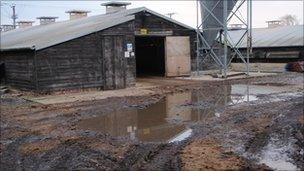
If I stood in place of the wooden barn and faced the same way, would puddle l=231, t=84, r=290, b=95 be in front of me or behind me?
in front

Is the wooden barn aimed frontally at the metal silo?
no

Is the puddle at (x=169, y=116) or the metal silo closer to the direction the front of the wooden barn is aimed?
the puddle

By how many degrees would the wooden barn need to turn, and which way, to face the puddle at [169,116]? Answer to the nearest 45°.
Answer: approximately 45° to its right

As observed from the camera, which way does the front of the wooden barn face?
facing the viewer and to the right of the viewer

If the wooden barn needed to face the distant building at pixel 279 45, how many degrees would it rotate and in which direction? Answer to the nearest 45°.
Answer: approximately 90° to its left

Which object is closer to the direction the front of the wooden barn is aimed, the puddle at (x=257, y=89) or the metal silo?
the puddle

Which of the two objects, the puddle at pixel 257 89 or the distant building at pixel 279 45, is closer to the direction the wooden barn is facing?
the puddle

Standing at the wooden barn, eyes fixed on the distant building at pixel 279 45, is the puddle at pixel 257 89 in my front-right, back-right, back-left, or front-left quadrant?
front-right
